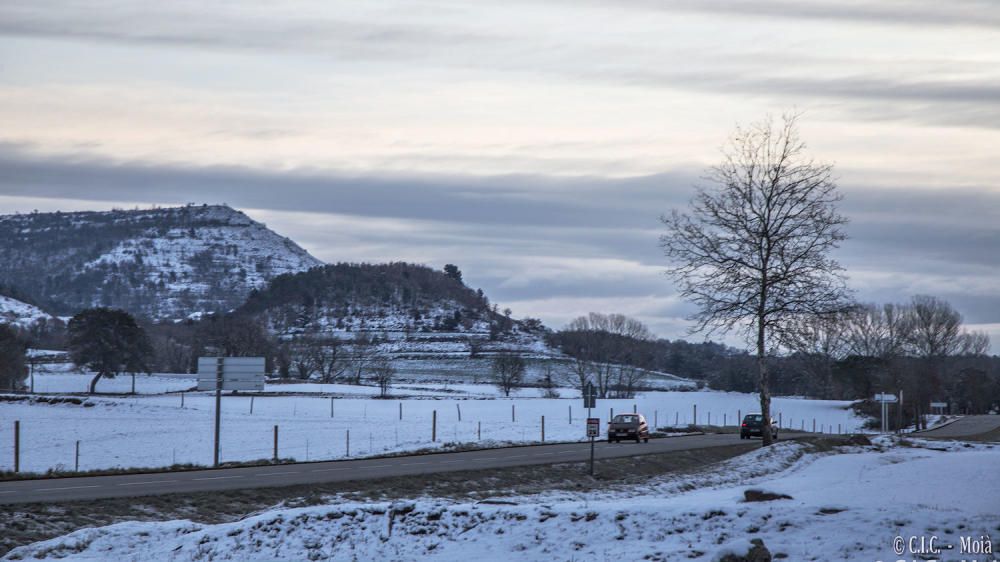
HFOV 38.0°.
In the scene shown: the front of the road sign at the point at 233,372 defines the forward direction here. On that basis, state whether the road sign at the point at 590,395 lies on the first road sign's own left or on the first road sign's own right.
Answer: on the first road sign's own right

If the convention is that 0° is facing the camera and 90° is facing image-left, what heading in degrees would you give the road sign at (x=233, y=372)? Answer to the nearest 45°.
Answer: approximately 180°
